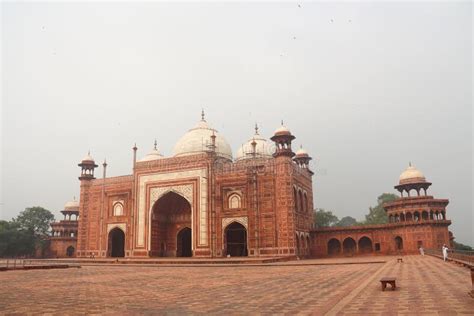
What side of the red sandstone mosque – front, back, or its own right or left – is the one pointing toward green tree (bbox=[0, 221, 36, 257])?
right

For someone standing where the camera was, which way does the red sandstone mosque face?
facing the viewer and to the left of the viewer

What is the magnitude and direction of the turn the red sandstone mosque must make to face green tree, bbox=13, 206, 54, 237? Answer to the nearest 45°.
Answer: approximately 90° to its right

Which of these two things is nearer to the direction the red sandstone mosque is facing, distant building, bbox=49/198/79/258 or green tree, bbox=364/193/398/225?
the distant building

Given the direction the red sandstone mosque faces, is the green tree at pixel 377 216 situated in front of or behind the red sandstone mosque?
behind

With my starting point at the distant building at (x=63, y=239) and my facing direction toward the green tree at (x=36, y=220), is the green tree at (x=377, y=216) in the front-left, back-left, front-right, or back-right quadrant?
back-right

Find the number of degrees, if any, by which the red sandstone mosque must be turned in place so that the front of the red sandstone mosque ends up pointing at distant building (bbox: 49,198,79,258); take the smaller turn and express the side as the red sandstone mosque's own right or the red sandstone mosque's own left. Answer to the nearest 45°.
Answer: approximately 90° to the red sandstone mosque's own right
